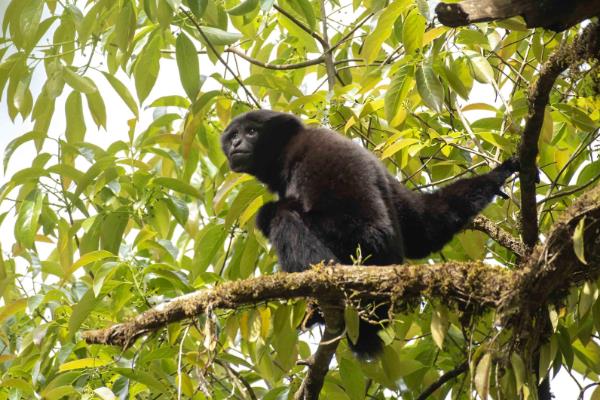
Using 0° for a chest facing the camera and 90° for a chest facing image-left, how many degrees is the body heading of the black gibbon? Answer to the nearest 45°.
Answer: approximately 90°

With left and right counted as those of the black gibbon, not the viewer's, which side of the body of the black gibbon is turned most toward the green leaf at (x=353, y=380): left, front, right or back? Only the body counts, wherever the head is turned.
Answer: left

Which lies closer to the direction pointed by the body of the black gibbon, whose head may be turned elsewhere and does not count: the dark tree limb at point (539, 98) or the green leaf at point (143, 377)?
the green leaf

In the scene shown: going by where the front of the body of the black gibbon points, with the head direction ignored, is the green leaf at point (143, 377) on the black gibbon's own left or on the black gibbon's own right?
on the black gibbon's own left

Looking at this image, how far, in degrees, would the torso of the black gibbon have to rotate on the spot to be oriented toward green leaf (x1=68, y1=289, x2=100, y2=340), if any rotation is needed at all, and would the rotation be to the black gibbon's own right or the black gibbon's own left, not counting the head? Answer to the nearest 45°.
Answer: approximately 45° to the black gibbon's own left

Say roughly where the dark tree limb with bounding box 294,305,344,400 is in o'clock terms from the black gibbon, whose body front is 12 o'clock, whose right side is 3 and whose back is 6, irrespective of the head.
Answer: The dark tree limb is roughly at 9 o'clock from the black gibbon.

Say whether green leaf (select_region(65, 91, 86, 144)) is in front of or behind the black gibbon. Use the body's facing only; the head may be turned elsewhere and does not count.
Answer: in front

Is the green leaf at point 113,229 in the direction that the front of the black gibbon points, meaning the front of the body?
yes

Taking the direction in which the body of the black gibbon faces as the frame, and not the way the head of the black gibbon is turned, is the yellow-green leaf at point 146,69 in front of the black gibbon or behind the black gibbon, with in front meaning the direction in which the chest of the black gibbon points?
in front
